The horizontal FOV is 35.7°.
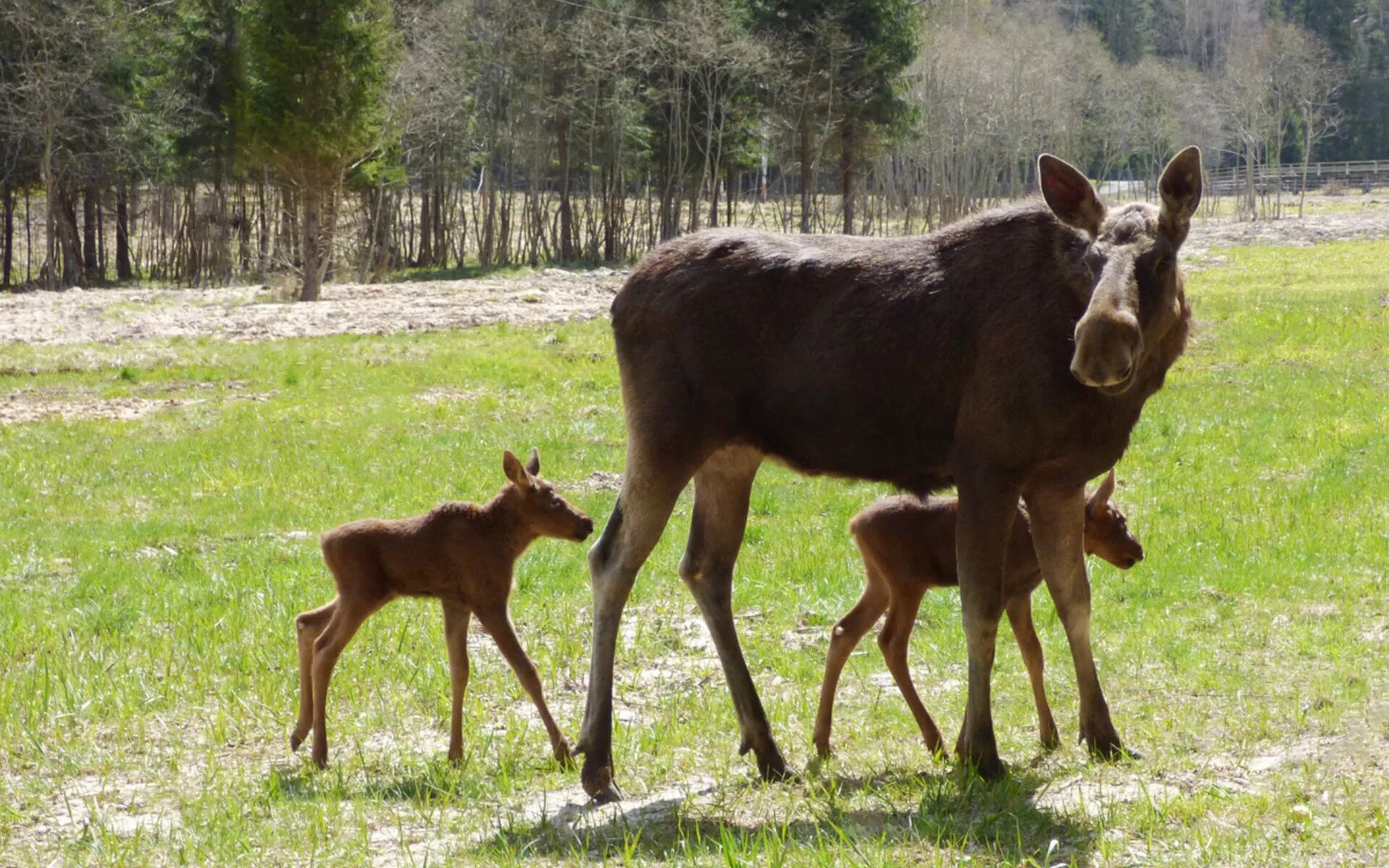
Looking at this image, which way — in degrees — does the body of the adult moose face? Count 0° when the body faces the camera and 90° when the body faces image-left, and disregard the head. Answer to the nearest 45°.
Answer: approximately 270°

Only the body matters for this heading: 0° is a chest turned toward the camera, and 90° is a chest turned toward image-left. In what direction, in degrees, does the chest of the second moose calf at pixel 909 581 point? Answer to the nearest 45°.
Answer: approximately 270°

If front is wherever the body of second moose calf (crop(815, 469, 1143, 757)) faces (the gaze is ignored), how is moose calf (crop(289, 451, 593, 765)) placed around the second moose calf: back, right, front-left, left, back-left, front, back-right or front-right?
back

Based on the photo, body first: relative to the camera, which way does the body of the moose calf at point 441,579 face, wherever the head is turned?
to the viewer's right

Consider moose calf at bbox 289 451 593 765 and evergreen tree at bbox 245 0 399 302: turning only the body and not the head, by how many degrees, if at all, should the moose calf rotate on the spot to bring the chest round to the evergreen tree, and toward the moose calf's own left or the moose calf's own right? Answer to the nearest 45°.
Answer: approximately 90° to the moose calf's own left

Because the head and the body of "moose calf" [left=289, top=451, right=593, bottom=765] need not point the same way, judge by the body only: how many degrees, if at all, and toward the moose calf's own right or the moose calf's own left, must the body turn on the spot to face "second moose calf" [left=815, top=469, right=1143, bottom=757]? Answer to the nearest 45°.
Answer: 0° — it already faces it

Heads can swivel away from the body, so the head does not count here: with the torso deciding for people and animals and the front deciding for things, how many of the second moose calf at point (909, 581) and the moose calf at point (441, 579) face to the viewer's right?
2
